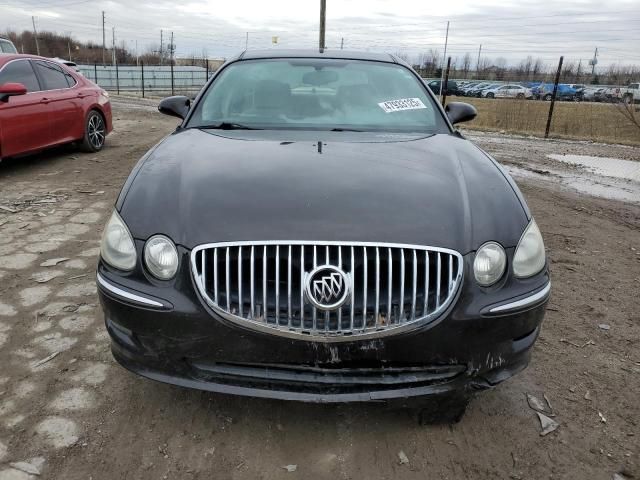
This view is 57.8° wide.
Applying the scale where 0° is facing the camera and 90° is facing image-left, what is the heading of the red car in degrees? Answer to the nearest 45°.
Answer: approximately 45°

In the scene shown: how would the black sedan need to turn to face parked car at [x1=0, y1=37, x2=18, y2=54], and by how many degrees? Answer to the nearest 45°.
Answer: approximately 135° to its right

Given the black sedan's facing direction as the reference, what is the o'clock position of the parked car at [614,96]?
The parked car is roughly at 7 o'clock from the black sedan.

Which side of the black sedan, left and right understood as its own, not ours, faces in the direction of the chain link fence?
back

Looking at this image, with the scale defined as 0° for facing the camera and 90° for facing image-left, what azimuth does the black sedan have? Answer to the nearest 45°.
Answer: approximately 0°

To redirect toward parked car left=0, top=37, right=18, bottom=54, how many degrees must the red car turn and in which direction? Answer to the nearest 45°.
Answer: approximately 135° to its right

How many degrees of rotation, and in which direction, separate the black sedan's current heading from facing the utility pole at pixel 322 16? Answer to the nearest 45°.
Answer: approximately 180°

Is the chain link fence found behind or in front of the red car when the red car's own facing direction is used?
behind

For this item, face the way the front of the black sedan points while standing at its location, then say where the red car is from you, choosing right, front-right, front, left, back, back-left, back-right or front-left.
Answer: back-right
